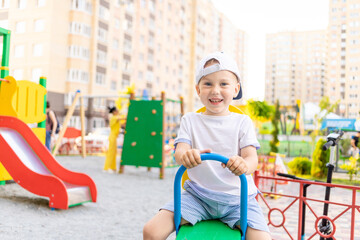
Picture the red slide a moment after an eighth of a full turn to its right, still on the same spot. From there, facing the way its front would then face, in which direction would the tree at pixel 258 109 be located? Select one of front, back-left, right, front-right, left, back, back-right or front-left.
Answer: back-left

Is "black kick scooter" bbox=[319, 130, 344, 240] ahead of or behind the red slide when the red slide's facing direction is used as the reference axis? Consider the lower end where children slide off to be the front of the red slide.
ahead

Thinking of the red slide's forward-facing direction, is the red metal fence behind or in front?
in front

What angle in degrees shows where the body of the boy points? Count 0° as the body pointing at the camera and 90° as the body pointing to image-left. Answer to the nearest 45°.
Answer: approximately 0°

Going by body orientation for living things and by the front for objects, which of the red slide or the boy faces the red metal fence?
the red slide

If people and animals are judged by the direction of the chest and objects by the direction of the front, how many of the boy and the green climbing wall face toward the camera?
2

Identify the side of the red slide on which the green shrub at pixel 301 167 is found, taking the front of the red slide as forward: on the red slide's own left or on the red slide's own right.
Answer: on the red slide's own left

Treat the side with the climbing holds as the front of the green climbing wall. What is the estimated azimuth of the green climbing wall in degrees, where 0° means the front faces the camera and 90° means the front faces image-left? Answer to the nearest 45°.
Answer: approximately 0°

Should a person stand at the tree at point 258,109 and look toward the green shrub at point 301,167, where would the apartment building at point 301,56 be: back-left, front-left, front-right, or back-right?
back-left

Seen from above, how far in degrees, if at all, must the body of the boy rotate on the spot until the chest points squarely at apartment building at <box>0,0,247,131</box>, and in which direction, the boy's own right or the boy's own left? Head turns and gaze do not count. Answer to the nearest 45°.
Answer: approximately 180°

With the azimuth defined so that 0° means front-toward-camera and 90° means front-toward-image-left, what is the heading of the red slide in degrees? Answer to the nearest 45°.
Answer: approximately 315°

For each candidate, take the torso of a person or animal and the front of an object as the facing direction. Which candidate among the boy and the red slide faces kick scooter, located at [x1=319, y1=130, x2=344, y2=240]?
the red slide
